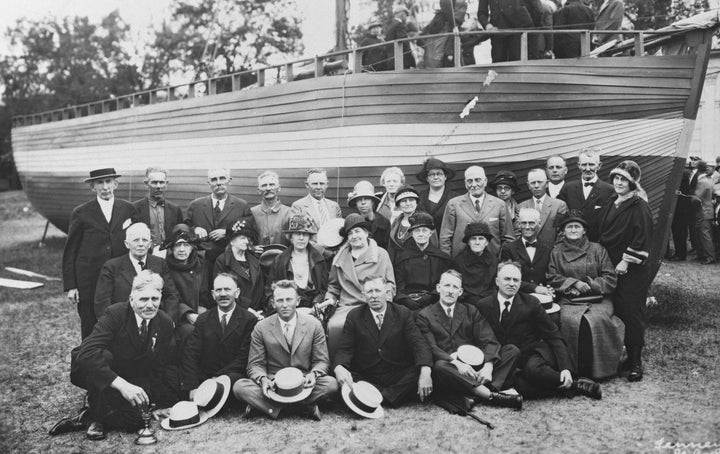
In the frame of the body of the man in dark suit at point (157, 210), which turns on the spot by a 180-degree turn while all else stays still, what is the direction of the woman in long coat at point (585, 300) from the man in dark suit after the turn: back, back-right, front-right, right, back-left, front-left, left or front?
back-right

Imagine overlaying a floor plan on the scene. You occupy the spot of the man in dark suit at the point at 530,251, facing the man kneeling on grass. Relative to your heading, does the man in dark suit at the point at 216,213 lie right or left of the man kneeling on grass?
right

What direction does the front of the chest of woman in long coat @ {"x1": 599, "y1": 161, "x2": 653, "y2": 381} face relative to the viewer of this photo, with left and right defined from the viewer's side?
facing the viewer and to the left of the viewer

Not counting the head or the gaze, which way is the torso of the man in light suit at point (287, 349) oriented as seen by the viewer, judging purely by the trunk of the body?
toward the camera

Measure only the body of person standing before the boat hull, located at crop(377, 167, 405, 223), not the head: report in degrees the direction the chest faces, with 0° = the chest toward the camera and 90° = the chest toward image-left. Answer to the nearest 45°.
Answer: approximately 0°

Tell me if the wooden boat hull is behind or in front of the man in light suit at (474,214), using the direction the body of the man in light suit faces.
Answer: behind

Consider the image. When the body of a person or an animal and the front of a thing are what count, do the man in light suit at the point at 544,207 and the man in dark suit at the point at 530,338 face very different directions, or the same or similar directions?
same or similar directions

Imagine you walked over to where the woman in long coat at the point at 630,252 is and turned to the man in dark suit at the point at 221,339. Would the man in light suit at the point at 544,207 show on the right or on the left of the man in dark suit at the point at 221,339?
right

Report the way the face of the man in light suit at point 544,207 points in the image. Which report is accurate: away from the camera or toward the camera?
toward the camera

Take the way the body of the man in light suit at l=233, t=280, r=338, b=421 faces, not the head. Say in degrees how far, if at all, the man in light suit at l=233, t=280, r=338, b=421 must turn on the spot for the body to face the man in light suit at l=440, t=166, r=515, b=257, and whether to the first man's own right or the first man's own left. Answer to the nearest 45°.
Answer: approximately 135° to the first man's own left

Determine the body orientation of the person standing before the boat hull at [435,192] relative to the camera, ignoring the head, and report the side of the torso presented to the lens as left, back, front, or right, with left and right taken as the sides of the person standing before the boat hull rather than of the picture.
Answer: front

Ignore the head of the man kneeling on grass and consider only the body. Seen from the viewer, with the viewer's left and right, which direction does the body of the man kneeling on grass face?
facing the viewer and to the right of the viewer

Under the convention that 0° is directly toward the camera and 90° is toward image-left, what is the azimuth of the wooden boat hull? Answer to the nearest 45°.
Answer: approximately 315°

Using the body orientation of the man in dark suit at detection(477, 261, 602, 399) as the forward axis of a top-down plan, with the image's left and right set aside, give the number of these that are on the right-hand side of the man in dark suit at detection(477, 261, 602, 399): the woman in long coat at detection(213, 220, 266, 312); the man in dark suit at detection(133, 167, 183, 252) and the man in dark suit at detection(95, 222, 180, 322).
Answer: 3

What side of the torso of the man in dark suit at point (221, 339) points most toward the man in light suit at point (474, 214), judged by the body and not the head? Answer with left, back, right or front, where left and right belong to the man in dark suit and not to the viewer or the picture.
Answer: left

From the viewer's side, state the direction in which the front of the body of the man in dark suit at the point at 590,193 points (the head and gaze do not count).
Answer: toward the camera

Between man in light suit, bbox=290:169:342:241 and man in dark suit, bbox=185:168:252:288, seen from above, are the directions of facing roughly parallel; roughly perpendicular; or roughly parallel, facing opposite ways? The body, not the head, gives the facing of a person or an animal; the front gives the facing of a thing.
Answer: roughly parallel
